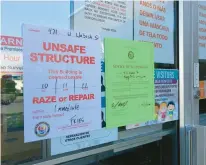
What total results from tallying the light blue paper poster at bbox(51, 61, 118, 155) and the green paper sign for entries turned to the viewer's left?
0

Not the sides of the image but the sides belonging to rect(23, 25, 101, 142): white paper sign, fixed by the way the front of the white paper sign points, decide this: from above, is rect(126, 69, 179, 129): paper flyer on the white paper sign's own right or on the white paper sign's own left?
on the white paper sign's own left

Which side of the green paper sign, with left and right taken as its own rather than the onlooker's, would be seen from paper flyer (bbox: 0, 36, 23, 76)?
right

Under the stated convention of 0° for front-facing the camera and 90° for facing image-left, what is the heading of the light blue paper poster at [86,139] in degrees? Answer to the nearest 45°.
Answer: approximately 315°

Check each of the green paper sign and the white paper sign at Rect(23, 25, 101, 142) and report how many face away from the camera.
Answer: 0

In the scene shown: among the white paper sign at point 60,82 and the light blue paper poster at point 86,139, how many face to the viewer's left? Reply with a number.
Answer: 0
